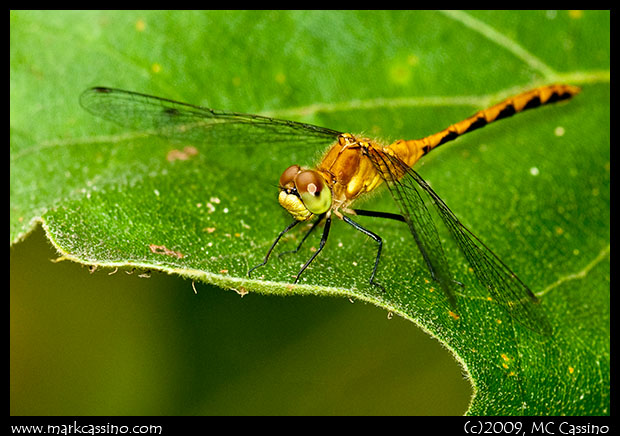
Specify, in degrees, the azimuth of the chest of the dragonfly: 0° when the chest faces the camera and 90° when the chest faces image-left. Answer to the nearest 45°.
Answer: approximately 45°
